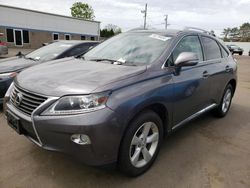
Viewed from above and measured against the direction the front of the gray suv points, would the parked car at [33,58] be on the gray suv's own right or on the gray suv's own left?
on the gray suv's own right

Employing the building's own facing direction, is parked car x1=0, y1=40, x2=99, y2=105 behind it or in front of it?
in front

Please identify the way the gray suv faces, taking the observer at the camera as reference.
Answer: facing the viewer and to the left of the viewer

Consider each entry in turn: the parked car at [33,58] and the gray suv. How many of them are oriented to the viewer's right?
0

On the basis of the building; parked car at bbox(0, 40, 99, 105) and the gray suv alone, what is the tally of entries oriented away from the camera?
0

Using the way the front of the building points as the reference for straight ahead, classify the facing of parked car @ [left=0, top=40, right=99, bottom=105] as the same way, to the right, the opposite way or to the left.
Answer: to the right

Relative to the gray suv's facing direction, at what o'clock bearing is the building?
The building is roughly at 4 o'clock from the gray suv.
